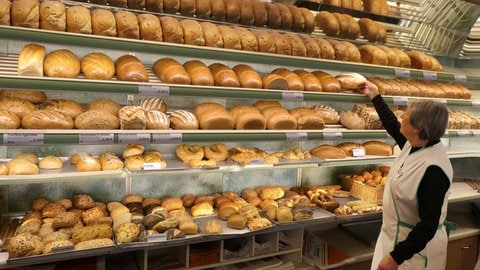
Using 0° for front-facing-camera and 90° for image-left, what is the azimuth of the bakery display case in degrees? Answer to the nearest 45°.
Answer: approximately 315°

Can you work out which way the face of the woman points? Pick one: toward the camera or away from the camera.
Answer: away from the camera

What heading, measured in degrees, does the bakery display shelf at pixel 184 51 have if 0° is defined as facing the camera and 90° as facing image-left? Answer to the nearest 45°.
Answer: approximately 315°
